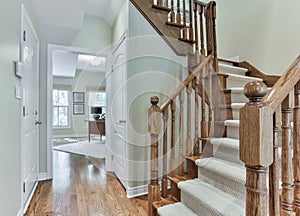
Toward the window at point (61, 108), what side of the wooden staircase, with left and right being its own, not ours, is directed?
right

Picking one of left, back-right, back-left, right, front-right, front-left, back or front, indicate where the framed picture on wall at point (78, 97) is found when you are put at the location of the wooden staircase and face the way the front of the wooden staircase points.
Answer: right

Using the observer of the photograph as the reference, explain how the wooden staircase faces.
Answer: facing the viewer and to the left of the viewer

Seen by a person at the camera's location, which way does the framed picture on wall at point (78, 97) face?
facing the viewer

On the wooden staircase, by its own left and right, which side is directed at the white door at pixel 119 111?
right

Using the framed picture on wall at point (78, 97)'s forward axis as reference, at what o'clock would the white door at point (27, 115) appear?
The white door is roughly at 12 o'clock from the framed picture on wall.

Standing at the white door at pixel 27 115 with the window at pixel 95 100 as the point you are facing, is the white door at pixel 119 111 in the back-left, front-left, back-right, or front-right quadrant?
front-right

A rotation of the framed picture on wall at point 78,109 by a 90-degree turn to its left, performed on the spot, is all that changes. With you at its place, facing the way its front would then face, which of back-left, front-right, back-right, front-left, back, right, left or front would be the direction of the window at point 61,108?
back

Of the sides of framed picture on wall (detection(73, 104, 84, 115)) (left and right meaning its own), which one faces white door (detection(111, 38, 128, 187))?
front

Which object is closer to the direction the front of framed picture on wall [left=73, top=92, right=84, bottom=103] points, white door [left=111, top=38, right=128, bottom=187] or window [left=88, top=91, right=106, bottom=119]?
the white door

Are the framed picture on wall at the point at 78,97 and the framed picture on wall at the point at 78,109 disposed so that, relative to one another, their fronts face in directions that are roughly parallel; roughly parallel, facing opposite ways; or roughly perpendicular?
roughly parallel

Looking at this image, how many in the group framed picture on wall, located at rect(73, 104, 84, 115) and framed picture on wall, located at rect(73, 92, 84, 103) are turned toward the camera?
2

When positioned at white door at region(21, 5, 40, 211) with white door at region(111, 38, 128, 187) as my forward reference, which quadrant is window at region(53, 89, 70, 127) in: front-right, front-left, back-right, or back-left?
front-left

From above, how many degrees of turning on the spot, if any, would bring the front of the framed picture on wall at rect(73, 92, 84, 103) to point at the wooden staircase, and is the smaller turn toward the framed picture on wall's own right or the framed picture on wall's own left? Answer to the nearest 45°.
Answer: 0° — it already faces it

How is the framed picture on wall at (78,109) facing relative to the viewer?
toward the camera

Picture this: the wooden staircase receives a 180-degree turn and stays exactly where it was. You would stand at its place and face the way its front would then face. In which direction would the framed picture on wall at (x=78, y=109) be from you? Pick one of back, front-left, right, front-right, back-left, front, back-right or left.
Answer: left
